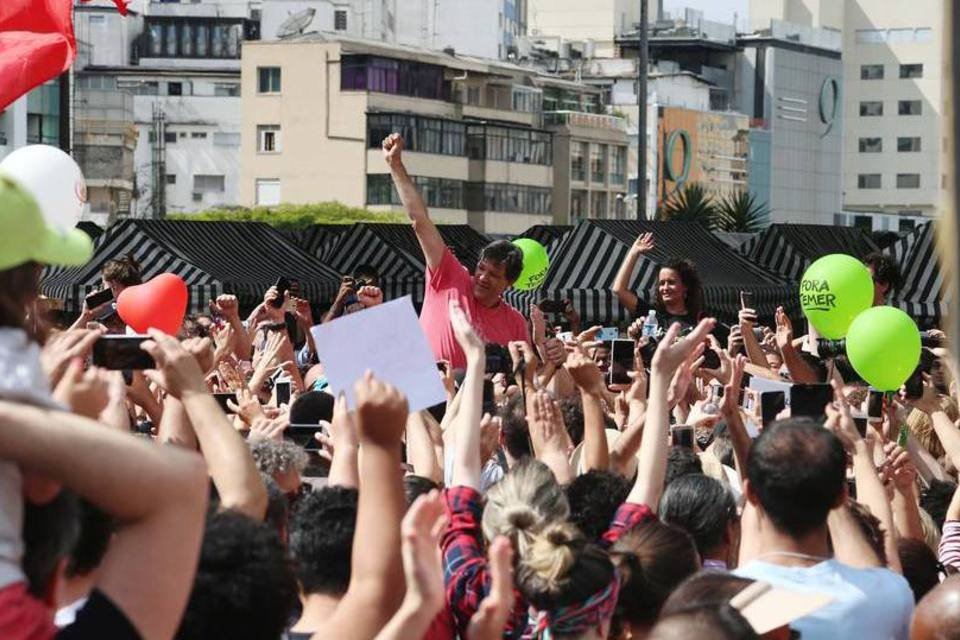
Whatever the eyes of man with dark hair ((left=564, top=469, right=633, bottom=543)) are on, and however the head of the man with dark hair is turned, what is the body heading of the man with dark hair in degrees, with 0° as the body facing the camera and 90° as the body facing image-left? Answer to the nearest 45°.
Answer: approximately 180°

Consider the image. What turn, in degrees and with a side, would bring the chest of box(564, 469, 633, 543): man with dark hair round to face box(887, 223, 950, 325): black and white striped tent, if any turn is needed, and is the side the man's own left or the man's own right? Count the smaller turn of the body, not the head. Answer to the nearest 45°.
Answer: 0° — they already face it

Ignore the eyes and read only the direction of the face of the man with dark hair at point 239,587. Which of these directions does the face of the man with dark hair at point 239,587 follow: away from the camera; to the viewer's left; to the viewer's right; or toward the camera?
away from the camera

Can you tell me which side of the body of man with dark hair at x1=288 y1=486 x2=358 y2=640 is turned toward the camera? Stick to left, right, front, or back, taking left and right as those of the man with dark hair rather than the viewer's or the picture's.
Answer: back

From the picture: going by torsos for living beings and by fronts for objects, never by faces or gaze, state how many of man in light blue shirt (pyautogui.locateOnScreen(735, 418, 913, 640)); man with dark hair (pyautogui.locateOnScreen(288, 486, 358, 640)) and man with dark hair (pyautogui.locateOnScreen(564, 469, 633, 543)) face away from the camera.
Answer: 3

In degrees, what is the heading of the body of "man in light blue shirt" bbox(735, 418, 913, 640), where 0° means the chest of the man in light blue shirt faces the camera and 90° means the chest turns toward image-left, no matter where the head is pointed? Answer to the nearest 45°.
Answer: approximately 180°

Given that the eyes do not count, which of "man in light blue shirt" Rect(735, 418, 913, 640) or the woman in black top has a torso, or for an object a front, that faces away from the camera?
the man in light blue shirt

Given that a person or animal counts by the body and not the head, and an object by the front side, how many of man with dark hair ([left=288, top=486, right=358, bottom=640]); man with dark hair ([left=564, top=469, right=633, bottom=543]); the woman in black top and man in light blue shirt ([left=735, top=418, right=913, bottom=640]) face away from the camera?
3

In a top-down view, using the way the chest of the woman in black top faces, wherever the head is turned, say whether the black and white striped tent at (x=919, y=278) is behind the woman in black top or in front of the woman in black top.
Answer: behind

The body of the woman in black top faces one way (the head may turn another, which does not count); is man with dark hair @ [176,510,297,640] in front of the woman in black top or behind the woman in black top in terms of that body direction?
in front

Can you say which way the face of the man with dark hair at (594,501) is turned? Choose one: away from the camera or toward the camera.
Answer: away from the camera

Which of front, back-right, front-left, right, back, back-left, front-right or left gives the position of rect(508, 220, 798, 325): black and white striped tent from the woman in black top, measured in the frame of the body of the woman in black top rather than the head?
back-right

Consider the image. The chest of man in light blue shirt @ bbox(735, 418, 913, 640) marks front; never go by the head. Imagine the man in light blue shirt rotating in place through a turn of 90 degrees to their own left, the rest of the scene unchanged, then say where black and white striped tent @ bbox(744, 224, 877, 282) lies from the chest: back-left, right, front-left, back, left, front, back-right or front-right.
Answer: right

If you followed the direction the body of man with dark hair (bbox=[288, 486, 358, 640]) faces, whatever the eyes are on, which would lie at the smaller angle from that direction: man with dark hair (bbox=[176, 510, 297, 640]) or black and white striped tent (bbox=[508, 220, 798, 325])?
the black and white striped tent

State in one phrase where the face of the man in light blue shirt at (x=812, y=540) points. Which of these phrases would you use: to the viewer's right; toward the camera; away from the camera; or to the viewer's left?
away from the camera

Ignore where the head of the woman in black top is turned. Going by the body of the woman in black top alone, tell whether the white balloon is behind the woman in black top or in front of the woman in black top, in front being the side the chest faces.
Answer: in front

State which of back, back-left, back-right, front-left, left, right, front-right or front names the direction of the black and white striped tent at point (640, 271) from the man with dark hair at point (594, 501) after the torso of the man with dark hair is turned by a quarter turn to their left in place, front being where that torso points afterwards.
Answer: right

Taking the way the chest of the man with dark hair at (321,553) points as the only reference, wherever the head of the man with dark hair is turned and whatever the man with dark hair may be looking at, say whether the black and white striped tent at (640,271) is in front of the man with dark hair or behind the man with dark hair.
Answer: in front
